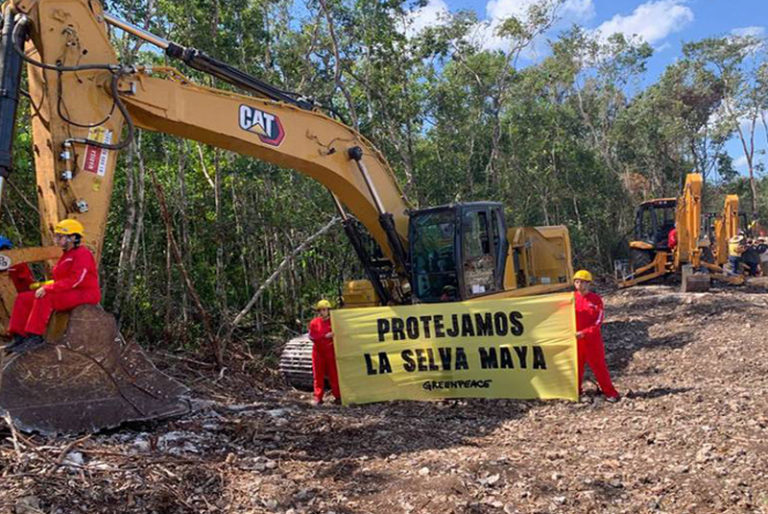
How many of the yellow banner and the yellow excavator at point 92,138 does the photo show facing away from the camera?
0

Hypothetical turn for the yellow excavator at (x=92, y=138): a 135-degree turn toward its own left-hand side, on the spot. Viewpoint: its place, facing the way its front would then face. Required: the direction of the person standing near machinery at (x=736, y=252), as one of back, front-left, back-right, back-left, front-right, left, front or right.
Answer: front-left

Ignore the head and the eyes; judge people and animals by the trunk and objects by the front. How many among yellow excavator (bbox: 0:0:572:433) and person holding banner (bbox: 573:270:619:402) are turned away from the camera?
0

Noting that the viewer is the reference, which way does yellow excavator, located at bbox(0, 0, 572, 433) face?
facing the viewer and to the left of the viewer

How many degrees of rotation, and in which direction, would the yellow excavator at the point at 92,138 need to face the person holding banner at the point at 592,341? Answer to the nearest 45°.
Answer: approximately 135° to its left

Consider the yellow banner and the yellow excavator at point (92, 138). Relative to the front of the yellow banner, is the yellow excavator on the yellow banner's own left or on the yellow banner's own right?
on the yellow banner's own right

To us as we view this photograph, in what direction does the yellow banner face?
facing the viewer
